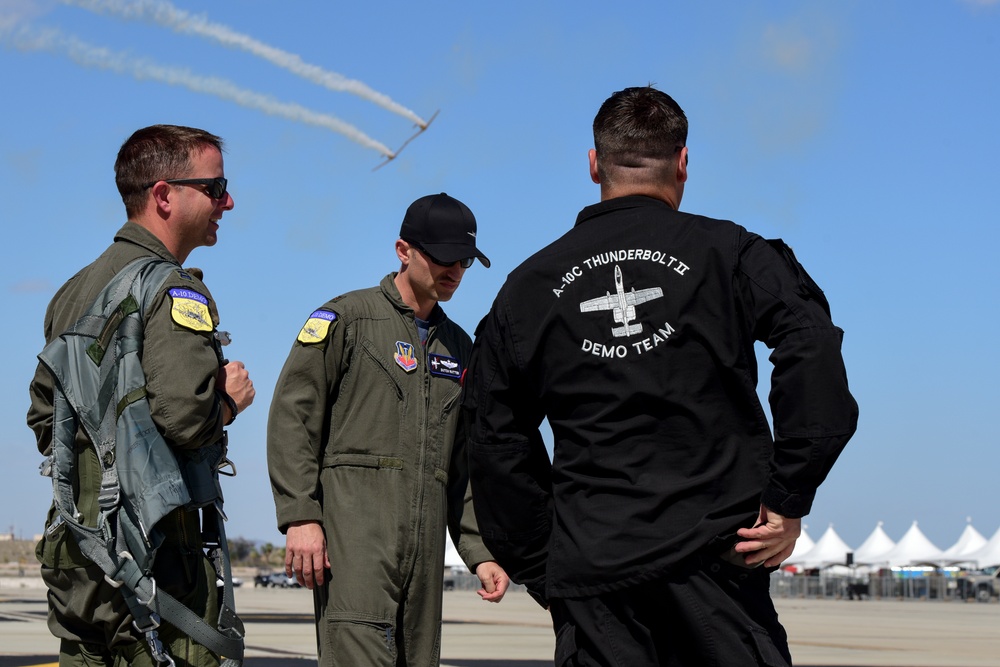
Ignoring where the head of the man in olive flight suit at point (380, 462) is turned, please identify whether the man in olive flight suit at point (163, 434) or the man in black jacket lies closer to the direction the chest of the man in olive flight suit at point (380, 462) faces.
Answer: the man in black jacket

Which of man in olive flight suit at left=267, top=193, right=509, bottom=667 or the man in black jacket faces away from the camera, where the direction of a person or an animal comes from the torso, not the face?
the man in black jacket

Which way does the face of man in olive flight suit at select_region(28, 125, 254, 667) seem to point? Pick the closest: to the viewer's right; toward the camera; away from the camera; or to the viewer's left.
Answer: to the viewer's right

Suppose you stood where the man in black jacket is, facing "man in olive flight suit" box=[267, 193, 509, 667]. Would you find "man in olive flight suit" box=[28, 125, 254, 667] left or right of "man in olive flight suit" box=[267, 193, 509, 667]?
left

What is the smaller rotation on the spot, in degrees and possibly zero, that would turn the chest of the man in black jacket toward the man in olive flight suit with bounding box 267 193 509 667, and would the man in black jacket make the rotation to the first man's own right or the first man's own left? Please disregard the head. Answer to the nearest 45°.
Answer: approximately 45° to the first man's own left

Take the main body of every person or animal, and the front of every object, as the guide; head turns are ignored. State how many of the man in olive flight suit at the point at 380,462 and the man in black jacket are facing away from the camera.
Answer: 1

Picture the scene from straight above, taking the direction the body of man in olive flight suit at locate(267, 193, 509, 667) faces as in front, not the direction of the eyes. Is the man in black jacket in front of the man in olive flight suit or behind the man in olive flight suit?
in front

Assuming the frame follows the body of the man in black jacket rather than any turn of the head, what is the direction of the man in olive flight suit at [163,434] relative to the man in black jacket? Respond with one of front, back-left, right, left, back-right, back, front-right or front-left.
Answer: left

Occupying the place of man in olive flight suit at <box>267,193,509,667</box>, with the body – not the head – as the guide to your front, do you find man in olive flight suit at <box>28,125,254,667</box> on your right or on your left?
on your right

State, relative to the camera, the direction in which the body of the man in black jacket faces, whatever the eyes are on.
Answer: away from the camera
